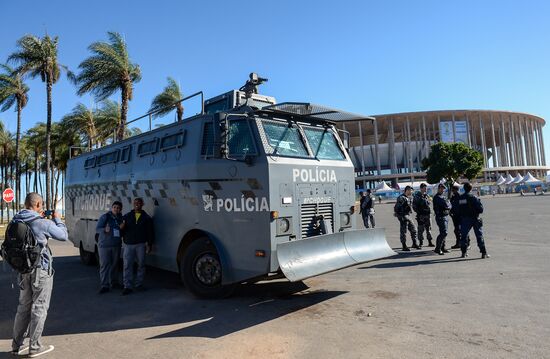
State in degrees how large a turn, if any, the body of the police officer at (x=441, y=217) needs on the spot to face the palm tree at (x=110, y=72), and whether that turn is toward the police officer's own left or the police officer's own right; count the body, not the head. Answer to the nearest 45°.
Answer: approximately 135° to the police officer's own left

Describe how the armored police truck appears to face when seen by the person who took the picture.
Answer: facing the viewer and to the right of the viewer

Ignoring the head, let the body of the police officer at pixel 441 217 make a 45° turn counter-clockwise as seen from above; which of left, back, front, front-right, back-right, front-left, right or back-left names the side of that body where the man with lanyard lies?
back-right

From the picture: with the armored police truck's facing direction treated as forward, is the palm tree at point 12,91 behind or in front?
behind

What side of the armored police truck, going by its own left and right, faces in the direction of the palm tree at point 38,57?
back
